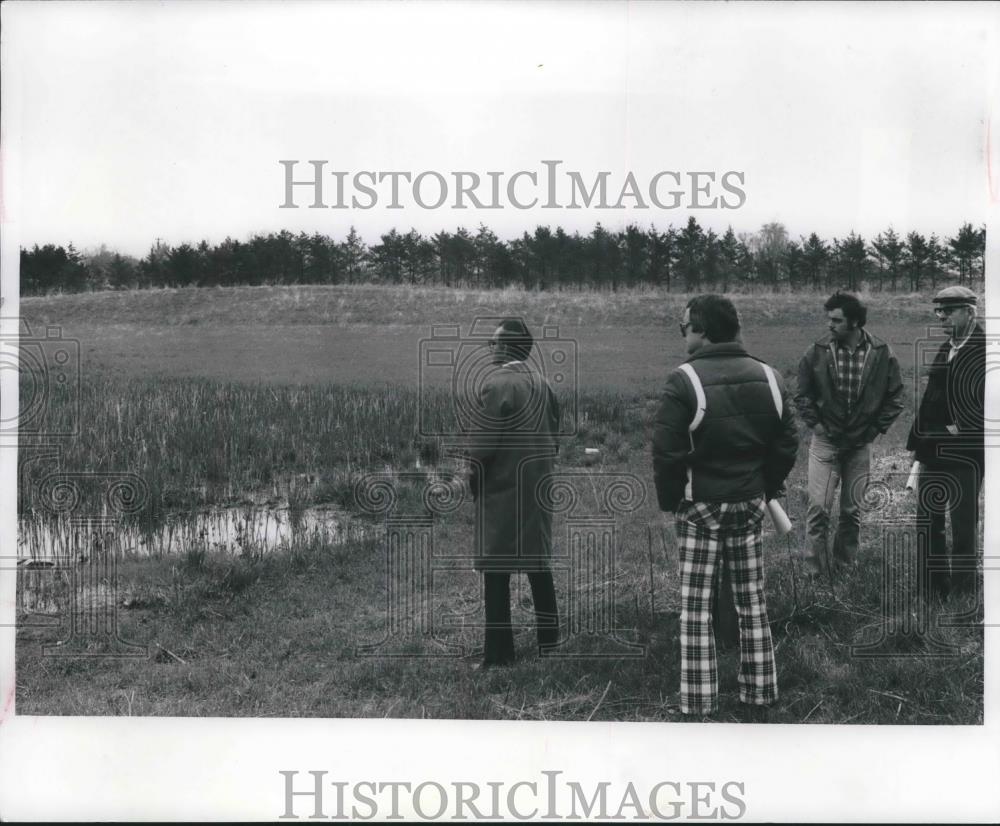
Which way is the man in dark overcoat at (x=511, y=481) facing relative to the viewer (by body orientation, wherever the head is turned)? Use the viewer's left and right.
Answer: facing away from the viewer and to the left of the viewer

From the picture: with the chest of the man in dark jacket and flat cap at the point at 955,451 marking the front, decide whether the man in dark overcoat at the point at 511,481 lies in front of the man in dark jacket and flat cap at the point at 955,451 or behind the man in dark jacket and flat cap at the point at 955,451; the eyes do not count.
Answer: in front

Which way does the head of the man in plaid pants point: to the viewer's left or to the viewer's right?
to the viewer's left

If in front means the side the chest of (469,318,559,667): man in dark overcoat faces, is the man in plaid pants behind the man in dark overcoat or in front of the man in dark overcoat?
behind
